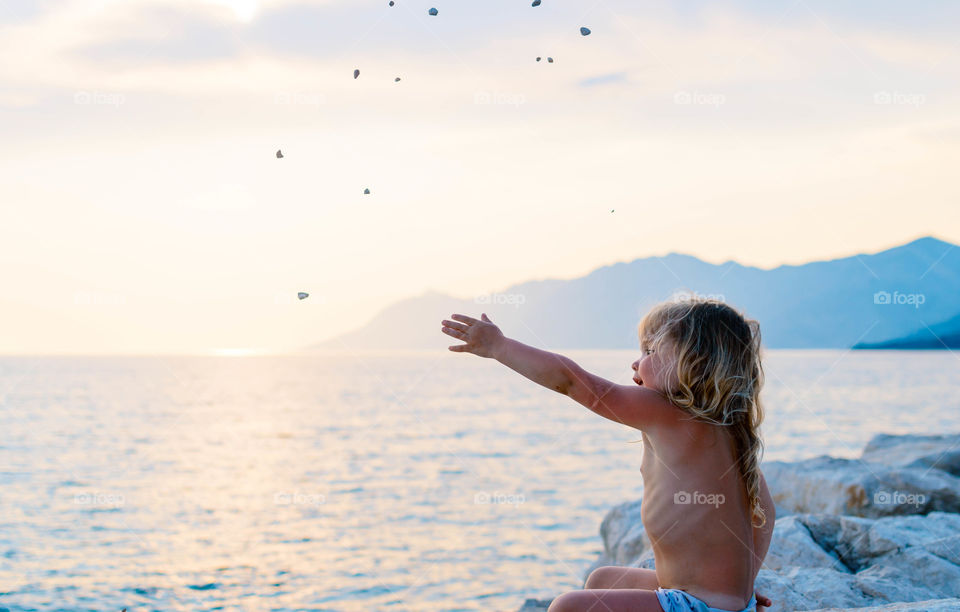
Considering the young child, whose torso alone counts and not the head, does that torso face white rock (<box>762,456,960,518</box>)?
no

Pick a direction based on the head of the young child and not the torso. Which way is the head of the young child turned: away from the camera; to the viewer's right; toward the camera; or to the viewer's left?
to the viewer's left
